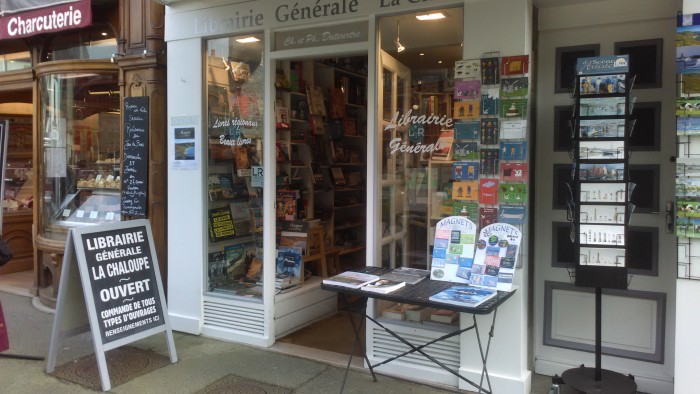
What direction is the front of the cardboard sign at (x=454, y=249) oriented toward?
toward the camera

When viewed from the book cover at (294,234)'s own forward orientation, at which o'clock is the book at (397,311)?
The book is roughly at 11 o'clock from the book cover.

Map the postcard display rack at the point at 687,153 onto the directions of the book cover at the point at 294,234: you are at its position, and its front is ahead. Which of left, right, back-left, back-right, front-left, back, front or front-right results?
front-left

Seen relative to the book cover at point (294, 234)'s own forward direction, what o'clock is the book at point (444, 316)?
The book is roughly at 11 o'clock from the book cover.

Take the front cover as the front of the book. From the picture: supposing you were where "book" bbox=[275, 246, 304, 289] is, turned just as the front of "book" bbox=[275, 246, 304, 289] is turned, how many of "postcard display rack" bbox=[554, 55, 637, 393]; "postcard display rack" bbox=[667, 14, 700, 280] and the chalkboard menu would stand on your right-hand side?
1

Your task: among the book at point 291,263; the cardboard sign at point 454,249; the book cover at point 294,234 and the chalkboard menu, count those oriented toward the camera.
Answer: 4

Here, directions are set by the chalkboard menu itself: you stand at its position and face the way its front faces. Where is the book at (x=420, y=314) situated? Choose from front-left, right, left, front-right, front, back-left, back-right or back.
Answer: front-left

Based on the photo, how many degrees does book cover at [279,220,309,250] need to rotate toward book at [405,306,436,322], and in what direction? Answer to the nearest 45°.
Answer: approximately 45° to its left

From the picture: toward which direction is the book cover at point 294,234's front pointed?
toward the camera

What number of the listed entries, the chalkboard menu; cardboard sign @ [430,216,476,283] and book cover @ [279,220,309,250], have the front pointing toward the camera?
3
